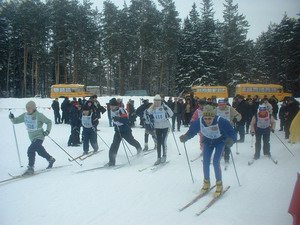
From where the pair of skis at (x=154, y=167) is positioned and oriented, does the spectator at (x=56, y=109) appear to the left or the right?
on its right

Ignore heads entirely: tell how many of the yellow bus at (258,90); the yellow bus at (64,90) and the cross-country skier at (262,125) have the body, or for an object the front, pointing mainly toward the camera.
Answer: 1

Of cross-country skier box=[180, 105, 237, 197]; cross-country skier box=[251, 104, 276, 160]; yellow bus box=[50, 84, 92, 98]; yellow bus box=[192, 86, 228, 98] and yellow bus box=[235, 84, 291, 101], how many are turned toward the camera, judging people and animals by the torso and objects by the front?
2

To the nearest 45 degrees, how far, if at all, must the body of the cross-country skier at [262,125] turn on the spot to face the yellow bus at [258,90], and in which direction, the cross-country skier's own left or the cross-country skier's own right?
approximately 180°

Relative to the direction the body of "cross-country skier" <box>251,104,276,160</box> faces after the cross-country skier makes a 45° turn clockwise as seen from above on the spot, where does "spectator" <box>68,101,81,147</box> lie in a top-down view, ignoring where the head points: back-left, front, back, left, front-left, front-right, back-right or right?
front-right

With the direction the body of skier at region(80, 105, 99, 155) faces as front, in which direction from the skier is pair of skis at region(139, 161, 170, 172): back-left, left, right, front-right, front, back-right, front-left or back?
left

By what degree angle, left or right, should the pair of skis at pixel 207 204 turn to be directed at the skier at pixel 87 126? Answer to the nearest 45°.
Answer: approximately 90° to its right

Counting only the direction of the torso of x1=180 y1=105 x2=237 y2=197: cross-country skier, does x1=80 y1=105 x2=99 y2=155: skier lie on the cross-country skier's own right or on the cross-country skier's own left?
on the cross-country skier's own right

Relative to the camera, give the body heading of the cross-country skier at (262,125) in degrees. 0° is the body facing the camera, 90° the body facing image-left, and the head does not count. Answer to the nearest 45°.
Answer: approximately 0°
